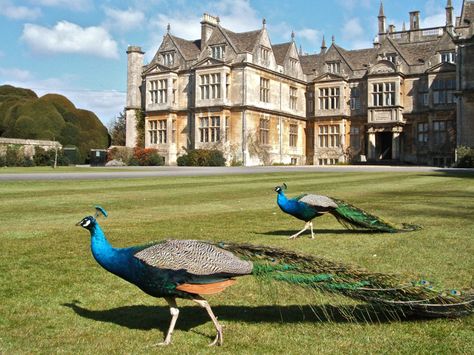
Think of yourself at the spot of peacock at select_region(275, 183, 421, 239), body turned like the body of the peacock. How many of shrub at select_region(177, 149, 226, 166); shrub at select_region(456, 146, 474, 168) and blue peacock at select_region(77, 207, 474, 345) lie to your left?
1

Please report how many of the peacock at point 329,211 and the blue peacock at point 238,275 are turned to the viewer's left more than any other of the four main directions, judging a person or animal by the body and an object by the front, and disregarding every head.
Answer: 2

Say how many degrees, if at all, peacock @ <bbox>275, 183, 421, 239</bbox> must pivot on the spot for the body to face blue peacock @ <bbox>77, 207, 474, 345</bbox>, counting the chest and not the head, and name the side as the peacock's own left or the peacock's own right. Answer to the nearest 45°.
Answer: approximately 90° to the peacock's own left

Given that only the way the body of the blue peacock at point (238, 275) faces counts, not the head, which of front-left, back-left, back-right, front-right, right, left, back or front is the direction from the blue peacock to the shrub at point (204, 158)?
right

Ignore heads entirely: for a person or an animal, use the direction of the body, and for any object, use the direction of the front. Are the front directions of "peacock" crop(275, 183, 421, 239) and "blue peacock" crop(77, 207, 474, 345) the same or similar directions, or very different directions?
same or similar directions

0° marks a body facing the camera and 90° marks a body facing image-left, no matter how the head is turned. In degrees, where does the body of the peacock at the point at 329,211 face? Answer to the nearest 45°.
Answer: approximately 90°

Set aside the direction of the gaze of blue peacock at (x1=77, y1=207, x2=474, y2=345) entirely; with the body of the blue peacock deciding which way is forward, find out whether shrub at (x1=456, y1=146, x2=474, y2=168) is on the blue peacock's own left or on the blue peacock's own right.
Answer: on the blue peacock's own right

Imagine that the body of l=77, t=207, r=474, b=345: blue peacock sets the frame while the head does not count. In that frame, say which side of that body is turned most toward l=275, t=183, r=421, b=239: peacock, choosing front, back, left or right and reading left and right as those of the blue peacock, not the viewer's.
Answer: right

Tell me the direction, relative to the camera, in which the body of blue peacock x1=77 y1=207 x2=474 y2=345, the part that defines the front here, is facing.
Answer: to the viewer's left

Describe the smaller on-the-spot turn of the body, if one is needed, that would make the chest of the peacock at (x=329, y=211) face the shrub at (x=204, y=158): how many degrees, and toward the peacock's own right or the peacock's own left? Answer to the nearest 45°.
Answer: approximately 90° to the peacock's own right
